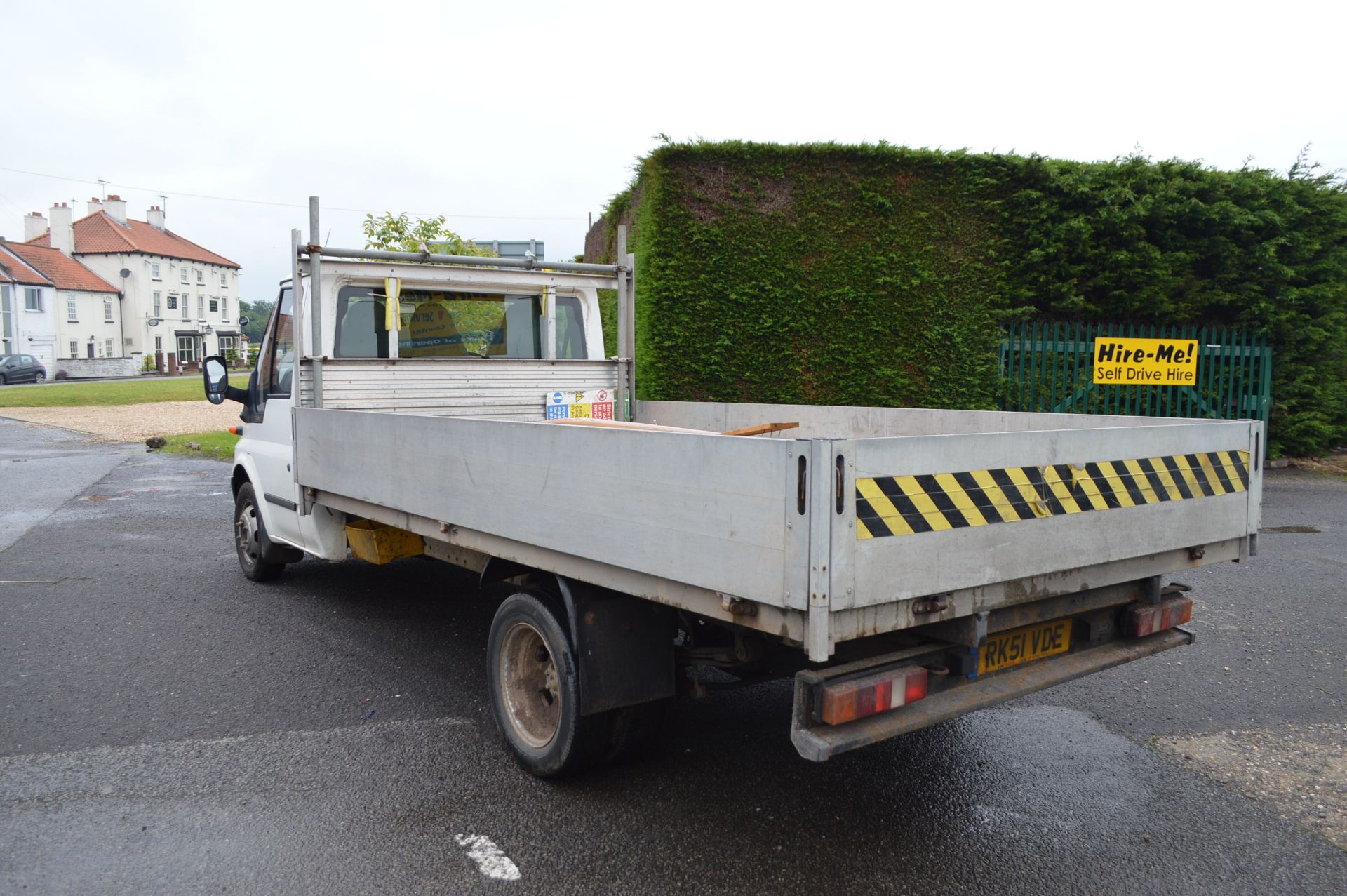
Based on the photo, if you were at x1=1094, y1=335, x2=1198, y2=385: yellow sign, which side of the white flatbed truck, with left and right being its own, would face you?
right

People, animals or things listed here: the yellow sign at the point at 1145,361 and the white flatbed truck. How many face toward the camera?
1

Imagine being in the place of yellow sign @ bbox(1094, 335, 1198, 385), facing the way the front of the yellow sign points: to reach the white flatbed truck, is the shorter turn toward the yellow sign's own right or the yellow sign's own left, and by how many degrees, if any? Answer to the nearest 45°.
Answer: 0° — it already faces it

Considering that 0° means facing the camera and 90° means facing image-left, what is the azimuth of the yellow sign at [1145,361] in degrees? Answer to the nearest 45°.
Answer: approximately 0°

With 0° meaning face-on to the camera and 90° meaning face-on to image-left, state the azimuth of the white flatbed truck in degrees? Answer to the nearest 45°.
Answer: approximately 135°

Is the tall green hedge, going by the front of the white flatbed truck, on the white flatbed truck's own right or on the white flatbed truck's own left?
on the white flatbed truck's own right
